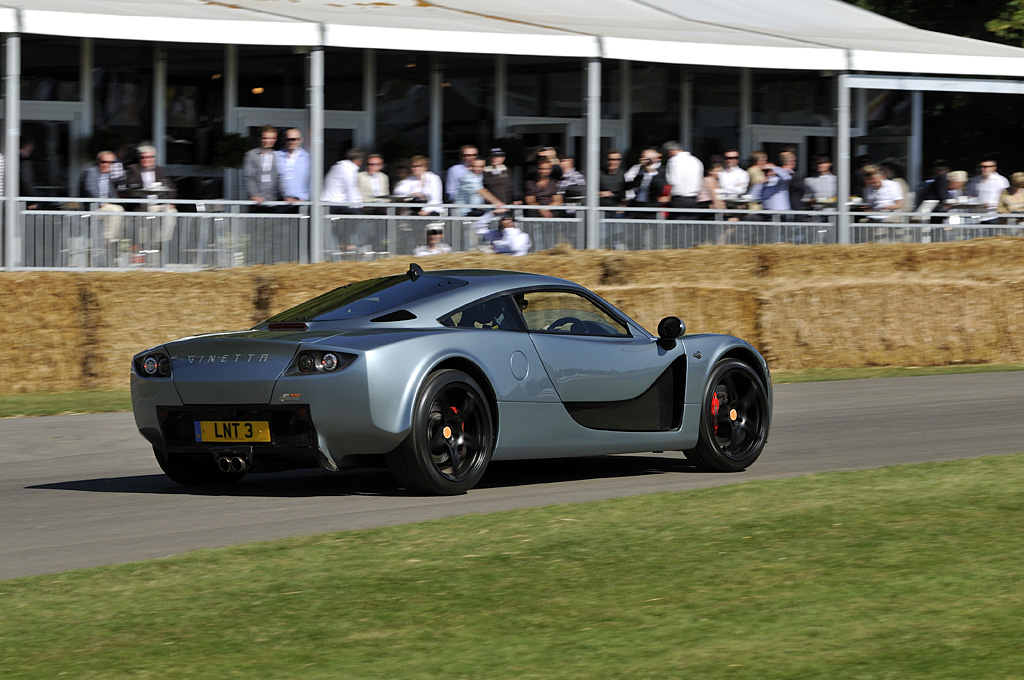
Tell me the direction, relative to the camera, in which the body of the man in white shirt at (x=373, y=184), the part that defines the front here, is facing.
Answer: toward the camera

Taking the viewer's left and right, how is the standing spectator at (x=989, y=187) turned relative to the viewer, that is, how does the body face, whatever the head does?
facing the viewer

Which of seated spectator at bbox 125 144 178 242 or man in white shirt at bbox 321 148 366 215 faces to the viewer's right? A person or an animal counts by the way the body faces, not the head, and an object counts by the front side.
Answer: the man in white shirt

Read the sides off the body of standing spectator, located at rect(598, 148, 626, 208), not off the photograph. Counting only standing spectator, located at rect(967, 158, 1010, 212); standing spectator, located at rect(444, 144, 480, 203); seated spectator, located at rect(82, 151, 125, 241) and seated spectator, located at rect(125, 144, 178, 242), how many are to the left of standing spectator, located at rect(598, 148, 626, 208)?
1

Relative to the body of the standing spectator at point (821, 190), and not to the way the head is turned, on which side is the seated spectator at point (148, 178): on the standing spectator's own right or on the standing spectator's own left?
on the standing spectator's own right

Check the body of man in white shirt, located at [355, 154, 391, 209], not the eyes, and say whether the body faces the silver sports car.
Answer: yes

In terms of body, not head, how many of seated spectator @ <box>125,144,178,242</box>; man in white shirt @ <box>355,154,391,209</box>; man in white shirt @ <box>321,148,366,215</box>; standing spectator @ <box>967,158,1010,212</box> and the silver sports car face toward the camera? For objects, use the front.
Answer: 3

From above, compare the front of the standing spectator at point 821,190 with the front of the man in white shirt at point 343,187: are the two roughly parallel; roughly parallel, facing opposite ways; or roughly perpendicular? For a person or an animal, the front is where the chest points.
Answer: roughly perpendicular

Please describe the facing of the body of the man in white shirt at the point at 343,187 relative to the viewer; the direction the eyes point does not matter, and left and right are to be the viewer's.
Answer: facing to the right of the viewer

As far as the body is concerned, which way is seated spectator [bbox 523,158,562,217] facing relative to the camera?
toward the camera

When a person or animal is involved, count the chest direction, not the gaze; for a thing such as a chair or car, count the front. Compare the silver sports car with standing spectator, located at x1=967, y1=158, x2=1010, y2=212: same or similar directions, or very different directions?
very different directions

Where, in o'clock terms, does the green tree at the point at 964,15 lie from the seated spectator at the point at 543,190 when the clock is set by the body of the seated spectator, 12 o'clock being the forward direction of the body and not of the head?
The green tree is roughly at 7 o'clock from the seated spectator.

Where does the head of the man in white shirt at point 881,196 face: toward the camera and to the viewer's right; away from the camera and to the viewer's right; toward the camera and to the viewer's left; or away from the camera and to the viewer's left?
toward the camera and to the viewer's left

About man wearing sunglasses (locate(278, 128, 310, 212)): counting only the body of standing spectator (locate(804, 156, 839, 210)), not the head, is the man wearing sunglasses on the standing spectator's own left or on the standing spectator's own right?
on the standing spectator's own right
